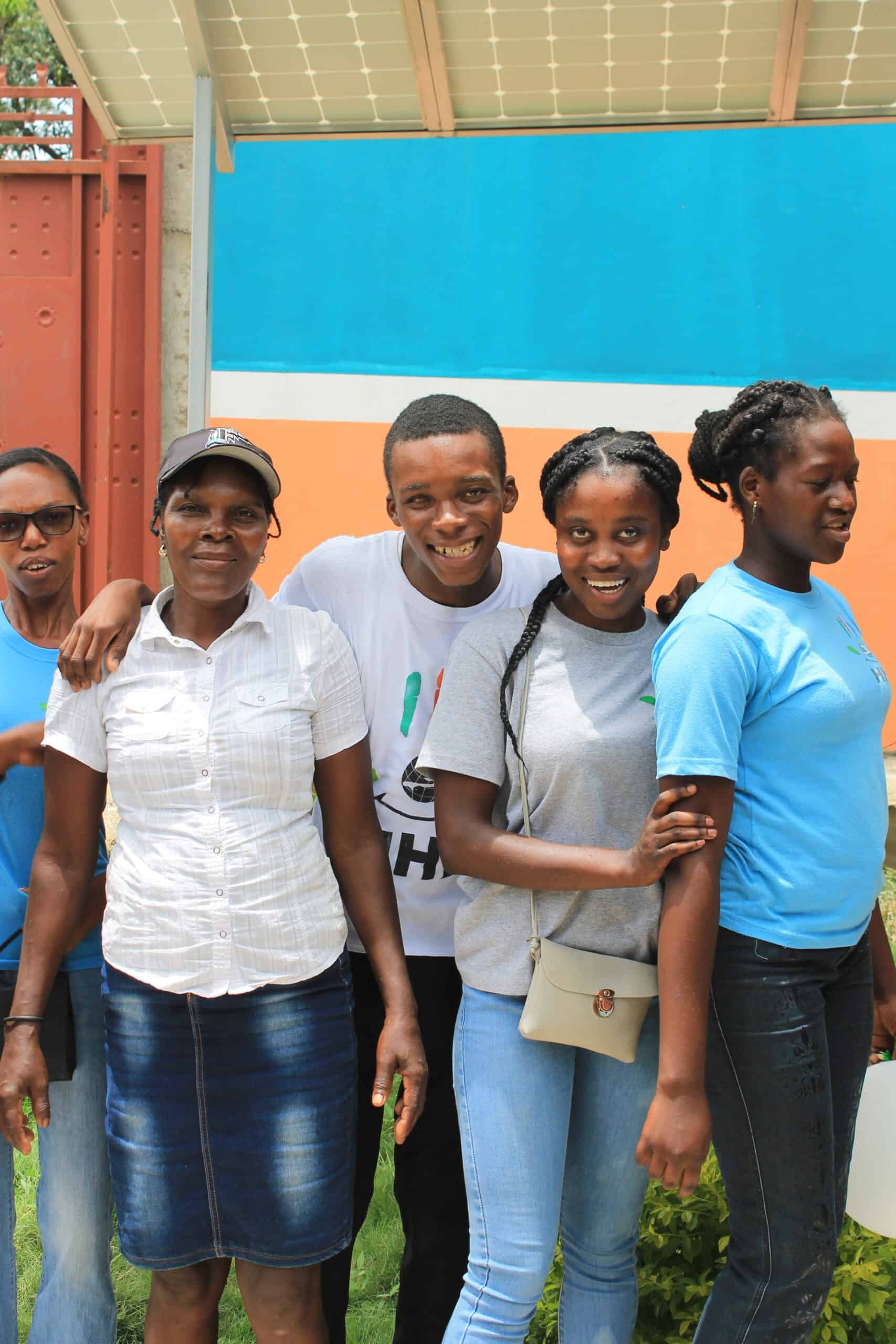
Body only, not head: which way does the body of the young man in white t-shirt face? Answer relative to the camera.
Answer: toward the camera

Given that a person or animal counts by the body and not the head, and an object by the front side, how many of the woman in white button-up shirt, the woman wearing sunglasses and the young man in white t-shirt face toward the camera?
3

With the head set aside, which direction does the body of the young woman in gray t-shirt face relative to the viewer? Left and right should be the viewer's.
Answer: facing the viewer and to the right of the viewer

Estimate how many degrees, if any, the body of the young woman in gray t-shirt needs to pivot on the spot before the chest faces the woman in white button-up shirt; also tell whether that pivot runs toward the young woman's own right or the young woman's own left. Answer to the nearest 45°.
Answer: approximately 135° to the young woman's own right

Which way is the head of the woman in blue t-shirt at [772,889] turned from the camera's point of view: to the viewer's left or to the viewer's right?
to the viewer's right

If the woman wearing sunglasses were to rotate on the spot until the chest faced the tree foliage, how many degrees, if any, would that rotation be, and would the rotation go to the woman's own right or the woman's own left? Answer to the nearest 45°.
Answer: approximately 180°

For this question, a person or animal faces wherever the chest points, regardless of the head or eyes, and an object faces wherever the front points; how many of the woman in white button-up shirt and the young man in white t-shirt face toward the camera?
2

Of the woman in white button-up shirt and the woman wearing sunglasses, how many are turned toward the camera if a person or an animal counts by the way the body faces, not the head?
2

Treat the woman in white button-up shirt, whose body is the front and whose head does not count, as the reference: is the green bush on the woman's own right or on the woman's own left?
on the woman's own left

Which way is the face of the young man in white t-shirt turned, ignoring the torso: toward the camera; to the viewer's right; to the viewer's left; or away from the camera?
toward the camera

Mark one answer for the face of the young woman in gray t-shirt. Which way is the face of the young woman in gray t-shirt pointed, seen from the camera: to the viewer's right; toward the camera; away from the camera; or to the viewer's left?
toward the camera
